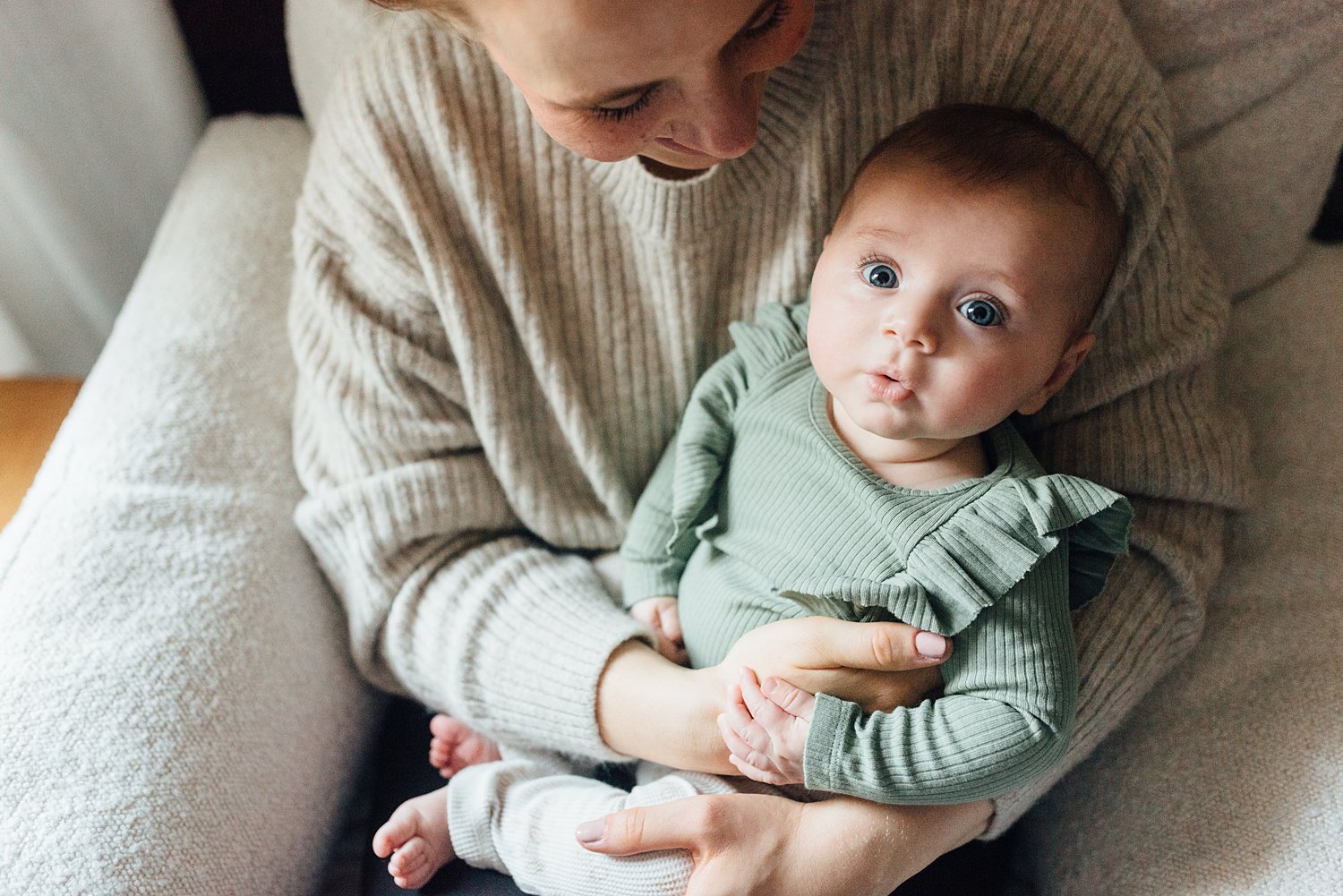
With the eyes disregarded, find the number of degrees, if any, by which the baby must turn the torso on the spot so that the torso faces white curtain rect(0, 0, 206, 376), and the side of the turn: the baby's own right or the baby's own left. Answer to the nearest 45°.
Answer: approximately 90° to the baby's own right

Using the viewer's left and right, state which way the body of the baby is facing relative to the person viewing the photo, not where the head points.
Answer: facing the viewer and to the left of the viewer

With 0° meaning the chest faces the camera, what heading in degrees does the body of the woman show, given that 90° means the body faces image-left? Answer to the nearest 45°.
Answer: approximately 0°

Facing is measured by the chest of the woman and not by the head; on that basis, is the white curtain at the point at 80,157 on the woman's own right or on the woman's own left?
on the woman's own right
